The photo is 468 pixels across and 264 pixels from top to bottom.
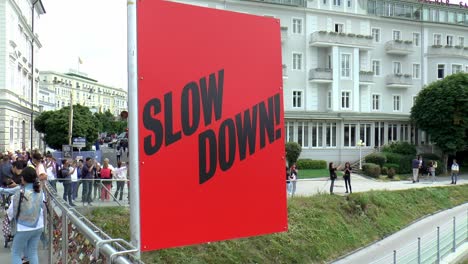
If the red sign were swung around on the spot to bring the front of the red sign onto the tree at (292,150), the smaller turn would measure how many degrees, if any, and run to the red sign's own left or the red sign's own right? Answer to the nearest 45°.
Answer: approximately 135° to the red sign's own left

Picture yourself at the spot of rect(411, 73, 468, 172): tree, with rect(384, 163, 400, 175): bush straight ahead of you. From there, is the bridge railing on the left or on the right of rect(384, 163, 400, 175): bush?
left

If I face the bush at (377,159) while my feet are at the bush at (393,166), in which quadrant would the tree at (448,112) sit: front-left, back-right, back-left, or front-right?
back-right

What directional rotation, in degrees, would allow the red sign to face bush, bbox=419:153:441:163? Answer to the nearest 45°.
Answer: approximately 90° to its left

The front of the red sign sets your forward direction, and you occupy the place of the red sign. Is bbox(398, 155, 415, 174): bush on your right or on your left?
on your left

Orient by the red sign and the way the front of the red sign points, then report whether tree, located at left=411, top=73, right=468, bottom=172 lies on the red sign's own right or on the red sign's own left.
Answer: on the red sign's own left

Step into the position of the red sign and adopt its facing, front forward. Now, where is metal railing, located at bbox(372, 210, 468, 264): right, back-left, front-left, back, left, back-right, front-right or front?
left

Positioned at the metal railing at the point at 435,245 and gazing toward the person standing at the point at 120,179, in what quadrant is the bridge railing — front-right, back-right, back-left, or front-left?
front-left

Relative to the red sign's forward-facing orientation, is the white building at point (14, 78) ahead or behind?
behind

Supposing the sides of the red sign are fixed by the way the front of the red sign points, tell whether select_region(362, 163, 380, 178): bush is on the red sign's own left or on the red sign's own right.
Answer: on the red sign's own left

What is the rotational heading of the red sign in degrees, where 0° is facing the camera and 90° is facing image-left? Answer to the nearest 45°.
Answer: approximately 315°
